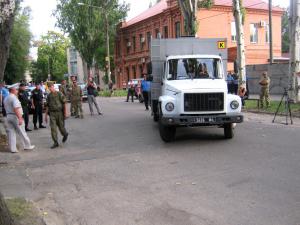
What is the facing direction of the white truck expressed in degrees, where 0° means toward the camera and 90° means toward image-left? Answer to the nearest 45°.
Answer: approximately 0°

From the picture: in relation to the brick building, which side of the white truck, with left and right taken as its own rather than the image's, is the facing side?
back

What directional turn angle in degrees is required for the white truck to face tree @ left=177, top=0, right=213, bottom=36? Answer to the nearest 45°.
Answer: approximately 180°

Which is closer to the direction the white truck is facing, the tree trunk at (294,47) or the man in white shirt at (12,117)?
the man in white shirt

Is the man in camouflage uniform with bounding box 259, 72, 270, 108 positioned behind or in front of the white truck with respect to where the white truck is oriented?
behind

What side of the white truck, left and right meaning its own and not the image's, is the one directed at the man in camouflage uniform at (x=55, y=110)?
right

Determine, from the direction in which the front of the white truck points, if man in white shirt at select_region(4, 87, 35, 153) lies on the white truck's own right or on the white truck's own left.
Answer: on the white truck's own right

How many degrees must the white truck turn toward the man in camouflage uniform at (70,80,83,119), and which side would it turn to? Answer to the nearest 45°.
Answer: approximately 135° to its right

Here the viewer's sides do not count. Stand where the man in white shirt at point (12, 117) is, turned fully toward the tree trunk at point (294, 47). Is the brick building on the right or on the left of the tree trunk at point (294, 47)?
left
